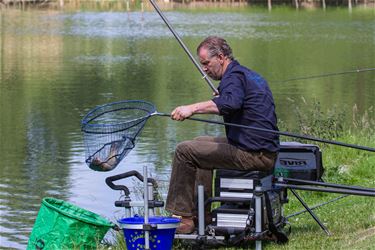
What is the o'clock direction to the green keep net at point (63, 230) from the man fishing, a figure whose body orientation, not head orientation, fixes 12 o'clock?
The green keep net is roughly at 12 o'clock from the man fishing.

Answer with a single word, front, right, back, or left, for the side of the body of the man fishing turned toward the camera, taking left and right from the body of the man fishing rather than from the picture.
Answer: left

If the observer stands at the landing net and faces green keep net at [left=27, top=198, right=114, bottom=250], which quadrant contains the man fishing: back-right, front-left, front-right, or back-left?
back-left

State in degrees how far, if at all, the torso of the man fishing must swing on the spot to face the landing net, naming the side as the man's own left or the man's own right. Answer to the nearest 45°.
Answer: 0° — they already face it
